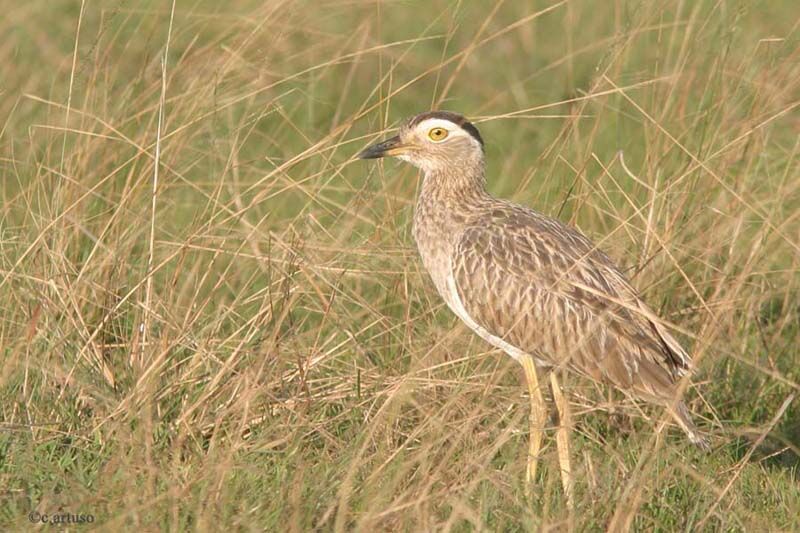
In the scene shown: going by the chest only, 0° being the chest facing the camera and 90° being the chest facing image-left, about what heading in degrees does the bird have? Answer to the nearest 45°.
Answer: approximately 90°
